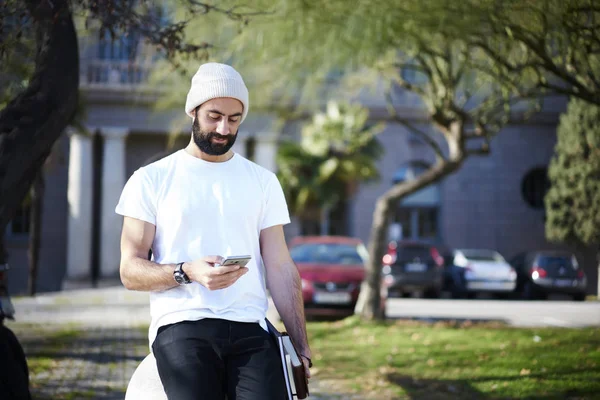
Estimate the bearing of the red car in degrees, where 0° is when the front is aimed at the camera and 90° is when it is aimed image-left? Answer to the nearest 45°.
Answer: approximately 0°

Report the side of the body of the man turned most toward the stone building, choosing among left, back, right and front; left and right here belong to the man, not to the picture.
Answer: back

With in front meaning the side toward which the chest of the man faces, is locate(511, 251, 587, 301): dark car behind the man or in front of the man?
behind

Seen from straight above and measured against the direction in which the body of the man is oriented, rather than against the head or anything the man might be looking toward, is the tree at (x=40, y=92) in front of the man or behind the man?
behind

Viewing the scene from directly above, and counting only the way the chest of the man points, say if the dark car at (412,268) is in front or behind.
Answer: behind

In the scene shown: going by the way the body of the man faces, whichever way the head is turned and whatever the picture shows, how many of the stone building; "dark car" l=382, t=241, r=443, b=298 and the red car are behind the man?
3

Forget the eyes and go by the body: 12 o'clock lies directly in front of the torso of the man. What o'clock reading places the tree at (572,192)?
The tree is roughly at 7 o'clock from the man.

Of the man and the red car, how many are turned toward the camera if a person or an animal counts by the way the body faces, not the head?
2

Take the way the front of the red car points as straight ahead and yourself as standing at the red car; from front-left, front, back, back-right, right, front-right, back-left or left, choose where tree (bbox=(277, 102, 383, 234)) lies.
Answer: back
